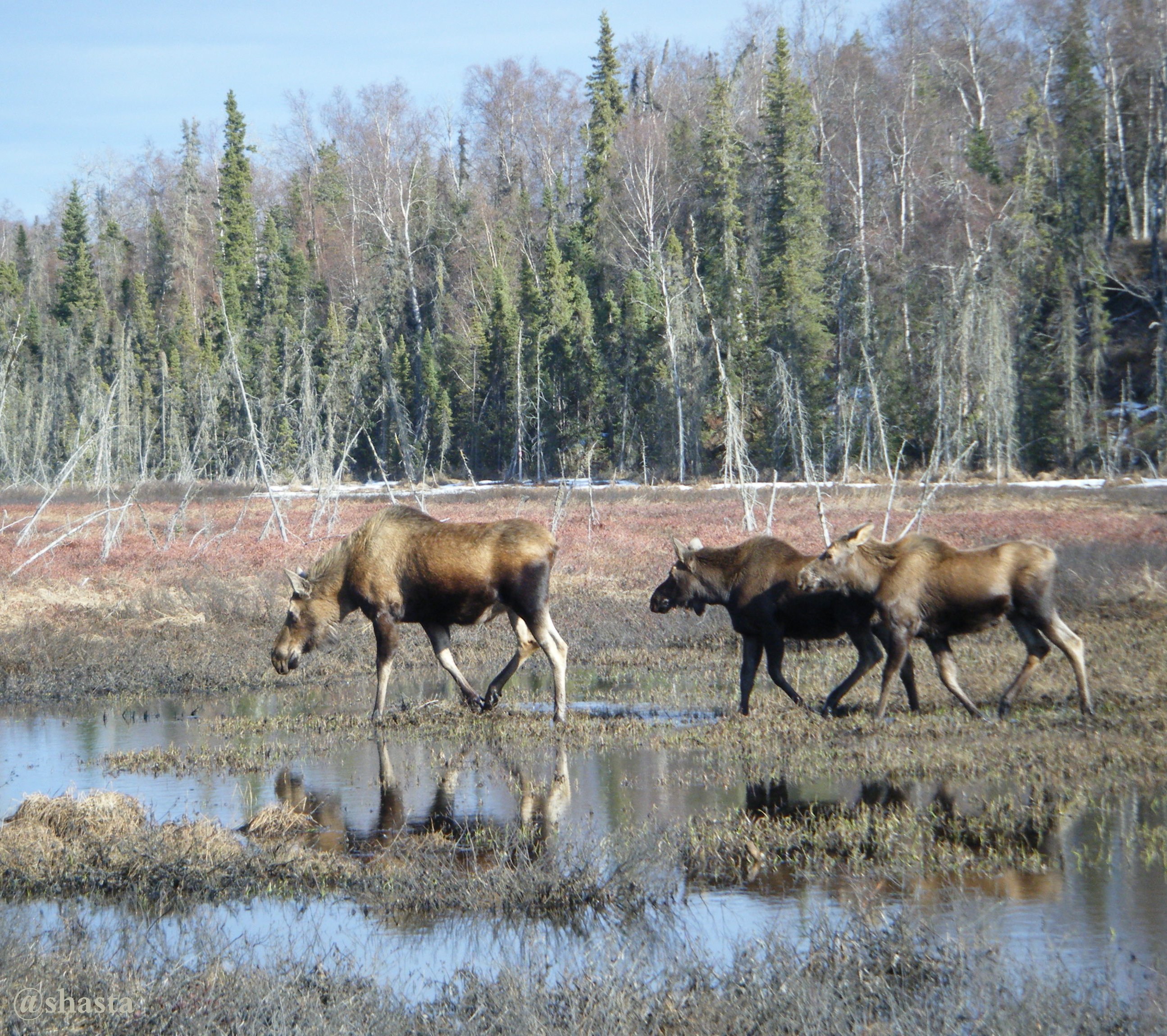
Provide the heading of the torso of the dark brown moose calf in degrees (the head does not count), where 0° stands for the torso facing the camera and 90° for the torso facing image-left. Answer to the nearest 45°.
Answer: approximately 90°

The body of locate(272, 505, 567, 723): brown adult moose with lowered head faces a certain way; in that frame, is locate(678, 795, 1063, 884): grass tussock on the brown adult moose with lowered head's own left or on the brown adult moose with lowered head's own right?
on the brown adult moose with lowered head's own left

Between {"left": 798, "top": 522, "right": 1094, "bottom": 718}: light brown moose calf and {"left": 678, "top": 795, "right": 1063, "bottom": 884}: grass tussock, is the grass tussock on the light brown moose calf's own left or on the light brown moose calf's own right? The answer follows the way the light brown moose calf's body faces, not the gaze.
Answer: on the light brown moose calf's own left

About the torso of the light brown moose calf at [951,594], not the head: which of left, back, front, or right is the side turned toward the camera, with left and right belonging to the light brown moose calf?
left

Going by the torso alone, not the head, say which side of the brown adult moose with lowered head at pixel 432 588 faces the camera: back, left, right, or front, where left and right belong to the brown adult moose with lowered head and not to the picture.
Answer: left

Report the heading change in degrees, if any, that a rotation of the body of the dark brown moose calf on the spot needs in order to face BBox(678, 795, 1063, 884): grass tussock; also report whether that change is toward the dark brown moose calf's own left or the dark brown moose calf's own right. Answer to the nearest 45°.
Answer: approximately 90° to the dark brown moose calf's own left

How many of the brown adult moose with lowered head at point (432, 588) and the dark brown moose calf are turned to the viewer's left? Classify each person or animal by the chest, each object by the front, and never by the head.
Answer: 2

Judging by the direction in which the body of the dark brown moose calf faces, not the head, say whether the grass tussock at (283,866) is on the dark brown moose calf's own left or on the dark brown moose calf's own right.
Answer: on the dark brown moose calf's own left
